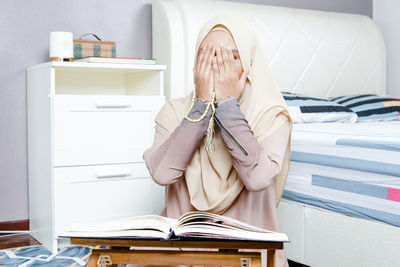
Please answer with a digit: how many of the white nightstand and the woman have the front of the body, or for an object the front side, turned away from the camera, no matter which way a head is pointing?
0

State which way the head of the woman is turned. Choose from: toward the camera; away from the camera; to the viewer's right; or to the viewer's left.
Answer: toward the camera

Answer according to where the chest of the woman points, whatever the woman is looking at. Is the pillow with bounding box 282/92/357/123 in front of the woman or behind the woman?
behind

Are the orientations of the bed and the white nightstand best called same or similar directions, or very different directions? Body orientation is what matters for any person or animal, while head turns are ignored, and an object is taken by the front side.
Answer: same or similar directions

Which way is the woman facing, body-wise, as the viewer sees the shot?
toward the camera

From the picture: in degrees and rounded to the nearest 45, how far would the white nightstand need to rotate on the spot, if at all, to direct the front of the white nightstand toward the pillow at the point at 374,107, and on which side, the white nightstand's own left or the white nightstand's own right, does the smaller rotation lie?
approximately 45° to the white nightstand's own left

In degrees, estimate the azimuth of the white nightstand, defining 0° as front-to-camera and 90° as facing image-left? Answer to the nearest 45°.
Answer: approximately 315°

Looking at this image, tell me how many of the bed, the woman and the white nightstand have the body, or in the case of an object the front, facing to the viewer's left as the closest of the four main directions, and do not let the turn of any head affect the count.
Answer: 0

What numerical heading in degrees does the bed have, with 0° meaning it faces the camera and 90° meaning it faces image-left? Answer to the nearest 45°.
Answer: approximately 315°

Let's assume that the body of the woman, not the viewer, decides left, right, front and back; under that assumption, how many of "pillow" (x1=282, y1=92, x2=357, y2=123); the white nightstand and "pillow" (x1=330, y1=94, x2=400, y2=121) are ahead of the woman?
0

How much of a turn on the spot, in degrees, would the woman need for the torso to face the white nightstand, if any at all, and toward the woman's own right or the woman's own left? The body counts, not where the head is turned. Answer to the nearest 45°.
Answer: approximately 135° to the woman's own right

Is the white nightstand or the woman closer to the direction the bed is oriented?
the woman
